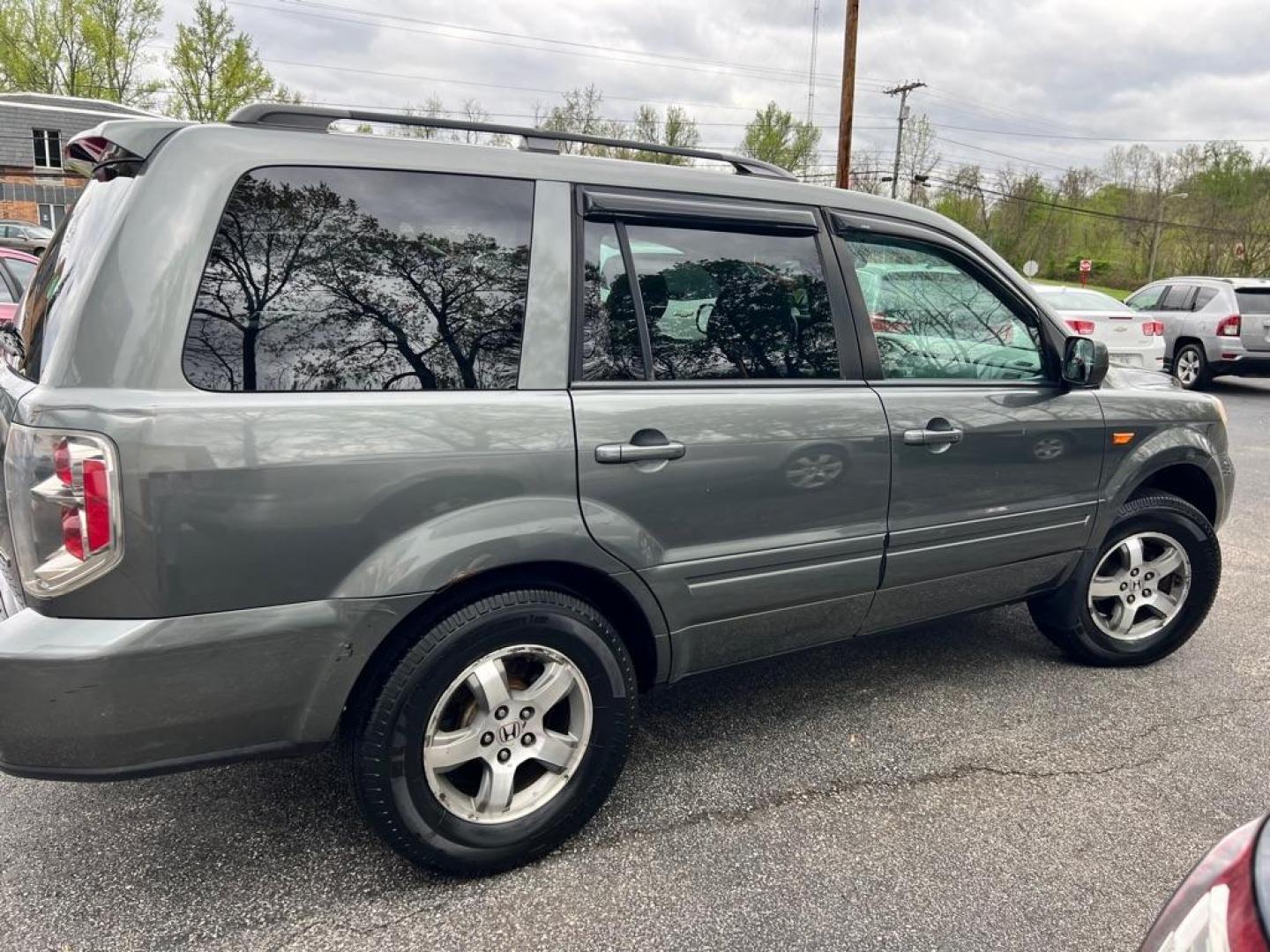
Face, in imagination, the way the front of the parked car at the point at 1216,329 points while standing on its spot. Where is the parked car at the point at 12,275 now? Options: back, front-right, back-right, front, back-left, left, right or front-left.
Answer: left

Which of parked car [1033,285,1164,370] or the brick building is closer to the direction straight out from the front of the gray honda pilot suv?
the parked car

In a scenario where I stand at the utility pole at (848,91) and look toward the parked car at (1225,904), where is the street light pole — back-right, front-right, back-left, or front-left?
back-left

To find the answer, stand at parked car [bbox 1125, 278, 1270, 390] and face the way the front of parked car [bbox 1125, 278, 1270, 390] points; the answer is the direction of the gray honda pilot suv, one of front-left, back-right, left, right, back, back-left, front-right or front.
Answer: back-left

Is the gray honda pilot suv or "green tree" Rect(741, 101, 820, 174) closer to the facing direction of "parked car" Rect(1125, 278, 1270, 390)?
the green tree

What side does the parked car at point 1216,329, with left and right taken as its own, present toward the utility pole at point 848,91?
front

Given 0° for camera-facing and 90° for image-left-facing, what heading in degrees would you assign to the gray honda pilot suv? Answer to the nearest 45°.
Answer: approximately 225°

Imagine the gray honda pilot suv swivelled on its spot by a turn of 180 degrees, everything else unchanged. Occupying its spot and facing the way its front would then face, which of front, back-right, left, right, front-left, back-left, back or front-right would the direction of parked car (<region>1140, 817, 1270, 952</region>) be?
left

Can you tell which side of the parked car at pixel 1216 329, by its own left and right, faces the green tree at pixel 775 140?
front

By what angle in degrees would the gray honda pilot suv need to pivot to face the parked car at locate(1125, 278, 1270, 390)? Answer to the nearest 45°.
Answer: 0° — it already faces it

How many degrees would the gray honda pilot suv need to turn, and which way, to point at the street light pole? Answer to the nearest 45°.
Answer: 0° — it already faces it

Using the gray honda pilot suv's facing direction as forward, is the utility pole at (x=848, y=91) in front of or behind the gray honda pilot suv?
in front

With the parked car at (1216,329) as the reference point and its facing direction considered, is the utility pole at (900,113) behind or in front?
in front

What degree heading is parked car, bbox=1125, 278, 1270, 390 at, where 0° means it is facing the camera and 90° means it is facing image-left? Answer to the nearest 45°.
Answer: approximately 135°

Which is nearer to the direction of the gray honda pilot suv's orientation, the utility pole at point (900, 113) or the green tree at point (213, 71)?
the utility pole
